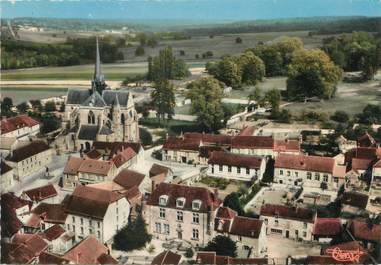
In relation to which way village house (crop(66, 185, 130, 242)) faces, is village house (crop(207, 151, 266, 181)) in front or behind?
behind

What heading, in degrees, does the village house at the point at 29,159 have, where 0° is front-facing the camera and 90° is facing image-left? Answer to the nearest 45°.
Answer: approximately 315°

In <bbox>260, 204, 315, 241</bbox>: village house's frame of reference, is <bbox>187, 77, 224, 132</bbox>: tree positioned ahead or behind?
behind

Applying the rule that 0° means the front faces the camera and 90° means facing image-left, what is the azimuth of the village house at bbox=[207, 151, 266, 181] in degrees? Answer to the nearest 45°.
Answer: approximately 0°

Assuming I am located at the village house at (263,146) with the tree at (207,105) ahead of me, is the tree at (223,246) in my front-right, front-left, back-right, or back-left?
back-left

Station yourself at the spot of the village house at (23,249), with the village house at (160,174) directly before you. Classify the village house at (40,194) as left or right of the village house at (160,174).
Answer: left

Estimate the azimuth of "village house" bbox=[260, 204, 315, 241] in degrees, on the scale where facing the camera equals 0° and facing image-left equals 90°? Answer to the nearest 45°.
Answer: approximately 0°

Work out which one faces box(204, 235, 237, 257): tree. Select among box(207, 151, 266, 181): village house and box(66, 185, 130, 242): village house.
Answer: box(207, 151, 266, 181): village house

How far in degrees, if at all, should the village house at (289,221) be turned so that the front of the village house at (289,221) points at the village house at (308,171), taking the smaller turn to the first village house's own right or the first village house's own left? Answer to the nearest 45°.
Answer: approximately 180°

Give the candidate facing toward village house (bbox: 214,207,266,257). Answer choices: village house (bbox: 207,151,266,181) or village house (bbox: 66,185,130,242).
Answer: village house (bbox: 207,151,266,181)

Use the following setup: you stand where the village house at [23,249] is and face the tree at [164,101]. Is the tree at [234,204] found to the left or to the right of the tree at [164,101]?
right
